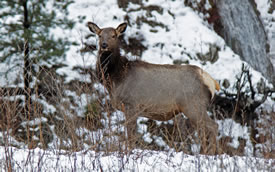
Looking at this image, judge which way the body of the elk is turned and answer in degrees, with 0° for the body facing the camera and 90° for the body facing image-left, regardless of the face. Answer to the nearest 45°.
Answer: approximately 90°

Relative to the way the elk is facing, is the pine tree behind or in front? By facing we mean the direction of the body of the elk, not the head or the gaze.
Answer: in front
